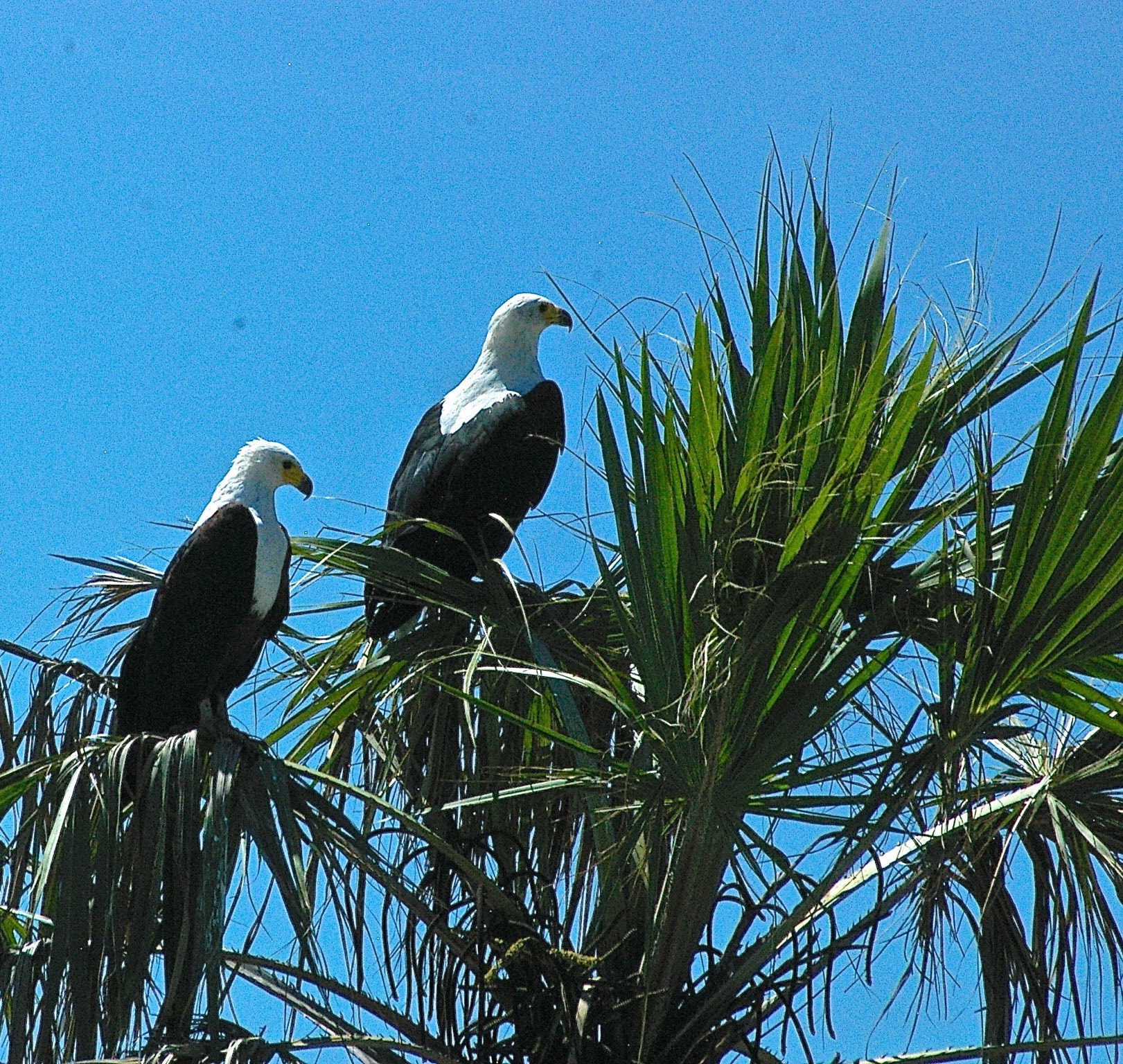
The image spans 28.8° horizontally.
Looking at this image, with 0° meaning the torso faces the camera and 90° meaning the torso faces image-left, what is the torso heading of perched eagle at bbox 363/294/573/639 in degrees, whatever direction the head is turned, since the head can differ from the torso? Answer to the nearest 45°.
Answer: approximately 225°

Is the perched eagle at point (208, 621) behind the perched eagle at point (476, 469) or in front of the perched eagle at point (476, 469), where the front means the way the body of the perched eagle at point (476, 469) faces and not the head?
behind
